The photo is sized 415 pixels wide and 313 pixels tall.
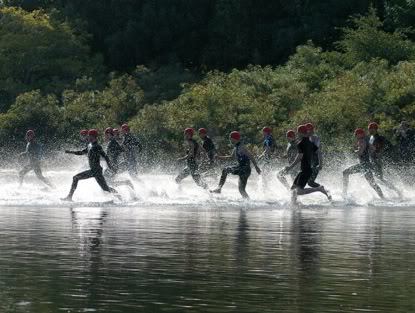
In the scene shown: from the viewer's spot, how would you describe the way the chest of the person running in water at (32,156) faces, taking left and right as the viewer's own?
facing to the left of the viewer

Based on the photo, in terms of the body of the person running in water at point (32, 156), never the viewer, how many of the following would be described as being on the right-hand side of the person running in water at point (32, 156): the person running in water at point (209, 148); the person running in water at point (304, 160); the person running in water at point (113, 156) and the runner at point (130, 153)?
0

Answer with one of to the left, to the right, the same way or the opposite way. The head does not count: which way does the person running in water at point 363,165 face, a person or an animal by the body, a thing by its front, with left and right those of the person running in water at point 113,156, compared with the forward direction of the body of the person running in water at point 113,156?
the same way

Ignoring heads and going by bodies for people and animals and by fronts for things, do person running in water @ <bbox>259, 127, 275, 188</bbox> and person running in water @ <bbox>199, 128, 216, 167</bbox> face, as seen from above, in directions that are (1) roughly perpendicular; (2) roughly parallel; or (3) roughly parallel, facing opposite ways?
roughly parallel

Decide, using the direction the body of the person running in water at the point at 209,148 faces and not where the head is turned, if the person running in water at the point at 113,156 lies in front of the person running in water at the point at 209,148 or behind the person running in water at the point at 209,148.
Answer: in front
